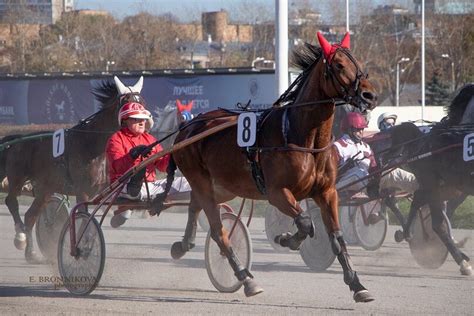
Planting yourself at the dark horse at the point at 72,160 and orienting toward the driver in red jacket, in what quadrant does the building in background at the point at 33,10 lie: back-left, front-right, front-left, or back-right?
back-left

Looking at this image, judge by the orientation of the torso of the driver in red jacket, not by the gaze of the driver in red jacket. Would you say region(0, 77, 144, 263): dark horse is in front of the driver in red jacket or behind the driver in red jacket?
behind

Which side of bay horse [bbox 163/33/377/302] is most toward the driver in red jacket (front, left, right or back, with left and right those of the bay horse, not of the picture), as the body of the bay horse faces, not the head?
back

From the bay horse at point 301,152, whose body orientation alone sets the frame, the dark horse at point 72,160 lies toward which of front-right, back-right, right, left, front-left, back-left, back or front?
back

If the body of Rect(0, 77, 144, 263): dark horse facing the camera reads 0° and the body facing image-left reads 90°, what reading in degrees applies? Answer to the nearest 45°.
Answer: approximately 315°

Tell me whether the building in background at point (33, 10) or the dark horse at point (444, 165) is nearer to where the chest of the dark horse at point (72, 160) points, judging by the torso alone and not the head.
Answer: the dark horse

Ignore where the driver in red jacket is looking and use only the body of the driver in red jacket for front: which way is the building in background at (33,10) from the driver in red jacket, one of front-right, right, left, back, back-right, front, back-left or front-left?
back-left

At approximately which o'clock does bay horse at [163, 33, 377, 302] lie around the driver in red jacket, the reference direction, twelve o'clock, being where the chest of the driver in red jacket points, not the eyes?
The bay horse is roughly at 12 o'clock from the driver in red jacket.

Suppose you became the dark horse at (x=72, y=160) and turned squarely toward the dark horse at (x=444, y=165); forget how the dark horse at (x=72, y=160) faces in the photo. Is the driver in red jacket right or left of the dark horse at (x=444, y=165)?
right

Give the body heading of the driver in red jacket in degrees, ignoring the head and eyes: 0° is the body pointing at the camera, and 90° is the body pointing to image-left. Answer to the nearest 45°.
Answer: approximately 315°

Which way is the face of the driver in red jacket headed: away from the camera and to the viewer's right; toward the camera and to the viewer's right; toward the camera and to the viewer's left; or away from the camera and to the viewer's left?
toward the camera and to the viewer's right

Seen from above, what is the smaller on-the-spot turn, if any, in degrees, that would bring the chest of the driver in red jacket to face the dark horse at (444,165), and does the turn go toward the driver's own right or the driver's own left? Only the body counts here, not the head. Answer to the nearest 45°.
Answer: approximately 45° to the driver's own left

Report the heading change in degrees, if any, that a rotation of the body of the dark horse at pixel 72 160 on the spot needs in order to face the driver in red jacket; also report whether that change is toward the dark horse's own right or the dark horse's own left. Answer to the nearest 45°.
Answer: approximately 45° to the dark horse's own right
